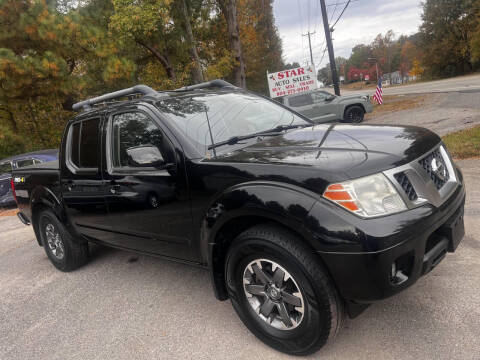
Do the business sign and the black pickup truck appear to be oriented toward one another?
no

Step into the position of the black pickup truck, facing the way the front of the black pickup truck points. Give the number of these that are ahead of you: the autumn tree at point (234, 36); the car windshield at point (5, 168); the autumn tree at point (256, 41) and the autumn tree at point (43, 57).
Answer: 0

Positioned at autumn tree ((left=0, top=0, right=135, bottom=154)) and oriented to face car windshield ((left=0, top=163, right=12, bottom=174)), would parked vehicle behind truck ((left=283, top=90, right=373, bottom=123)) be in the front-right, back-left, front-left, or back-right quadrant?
back-left

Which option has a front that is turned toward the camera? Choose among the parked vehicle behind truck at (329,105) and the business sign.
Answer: the business sign

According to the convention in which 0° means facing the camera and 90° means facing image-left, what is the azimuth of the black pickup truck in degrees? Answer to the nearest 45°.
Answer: approximately 315°

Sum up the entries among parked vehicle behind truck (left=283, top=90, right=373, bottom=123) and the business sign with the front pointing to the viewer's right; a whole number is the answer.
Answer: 1

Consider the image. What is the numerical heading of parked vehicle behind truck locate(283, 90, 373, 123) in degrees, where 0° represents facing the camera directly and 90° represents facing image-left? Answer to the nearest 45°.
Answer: approximately 270°

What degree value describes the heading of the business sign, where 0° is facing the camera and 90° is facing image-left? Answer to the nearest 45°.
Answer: approximately 0°

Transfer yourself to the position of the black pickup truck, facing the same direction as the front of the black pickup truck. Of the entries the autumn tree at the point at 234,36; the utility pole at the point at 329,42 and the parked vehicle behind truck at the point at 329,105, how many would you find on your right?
0

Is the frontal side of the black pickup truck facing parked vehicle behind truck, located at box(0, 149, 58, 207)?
no

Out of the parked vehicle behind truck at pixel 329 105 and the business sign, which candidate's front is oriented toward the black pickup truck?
the business sign

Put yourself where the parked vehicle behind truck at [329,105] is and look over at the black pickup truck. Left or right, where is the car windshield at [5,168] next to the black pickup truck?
right

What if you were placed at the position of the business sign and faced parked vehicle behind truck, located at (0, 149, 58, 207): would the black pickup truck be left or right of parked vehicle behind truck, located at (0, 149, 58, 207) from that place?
left

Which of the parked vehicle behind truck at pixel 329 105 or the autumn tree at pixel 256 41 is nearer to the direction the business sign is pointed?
the parked vehicle behind truck

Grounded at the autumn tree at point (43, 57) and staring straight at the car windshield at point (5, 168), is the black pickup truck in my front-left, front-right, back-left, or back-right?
front-left

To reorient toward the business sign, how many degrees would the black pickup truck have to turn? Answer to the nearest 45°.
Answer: approximately 135° to its left

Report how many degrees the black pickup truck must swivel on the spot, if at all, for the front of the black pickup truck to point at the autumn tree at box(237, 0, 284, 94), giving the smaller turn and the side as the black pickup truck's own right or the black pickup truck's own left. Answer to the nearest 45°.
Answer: approximately 135° to the black pickup truck's own left

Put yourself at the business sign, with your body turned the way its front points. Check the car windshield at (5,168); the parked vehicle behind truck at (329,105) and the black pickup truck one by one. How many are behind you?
0
